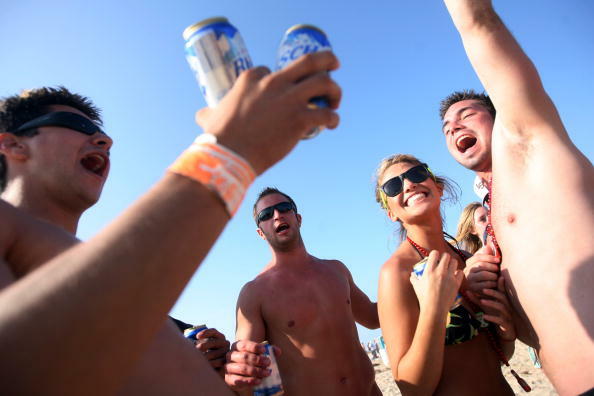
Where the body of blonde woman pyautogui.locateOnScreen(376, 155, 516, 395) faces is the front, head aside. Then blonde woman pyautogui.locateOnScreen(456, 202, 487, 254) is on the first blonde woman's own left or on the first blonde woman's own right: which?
on the first blonde woman's own left

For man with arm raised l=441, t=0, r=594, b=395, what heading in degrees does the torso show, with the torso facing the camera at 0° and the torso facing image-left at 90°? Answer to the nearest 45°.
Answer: approximately 45°

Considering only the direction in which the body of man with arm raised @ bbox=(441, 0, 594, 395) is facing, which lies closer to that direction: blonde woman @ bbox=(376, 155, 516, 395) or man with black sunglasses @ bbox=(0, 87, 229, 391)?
the man with black sunglasses

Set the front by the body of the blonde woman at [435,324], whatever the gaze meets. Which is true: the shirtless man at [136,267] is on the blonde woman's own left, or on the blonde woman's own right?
on the blonde woman's own right

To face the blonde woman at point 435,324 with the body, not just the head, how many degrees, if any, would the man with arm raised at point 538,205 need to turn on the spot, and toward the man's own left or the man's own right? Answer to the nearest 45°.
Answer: approximately 90° to the man's own right

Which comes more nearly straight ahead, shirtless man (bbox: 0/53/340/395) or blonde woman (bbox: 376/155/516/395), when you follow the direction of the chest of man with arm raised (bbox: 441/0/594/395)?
the shirtless man

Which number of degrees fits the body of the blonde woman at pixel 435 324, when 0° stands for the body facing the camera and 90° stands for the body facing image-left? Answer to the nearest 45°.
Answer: approximately 315°

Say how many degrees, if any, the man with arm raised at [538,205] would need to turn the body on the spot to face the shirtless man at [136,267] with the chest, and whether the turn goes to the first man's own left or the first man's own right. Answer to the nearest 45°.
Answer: approximately 45° to the first man's own left
